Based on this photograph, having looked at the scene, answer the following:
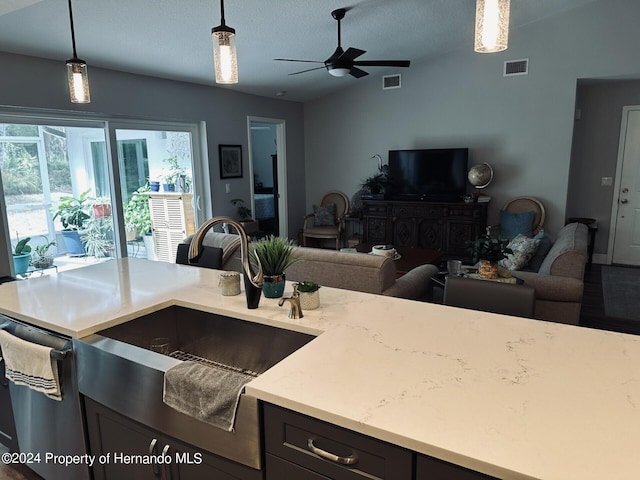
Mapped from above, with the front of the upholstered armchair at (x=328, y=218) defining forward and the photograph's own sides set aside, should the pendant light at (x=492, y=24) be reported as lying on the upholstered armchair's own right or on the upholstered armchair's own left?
on the upholstered armchair's own left

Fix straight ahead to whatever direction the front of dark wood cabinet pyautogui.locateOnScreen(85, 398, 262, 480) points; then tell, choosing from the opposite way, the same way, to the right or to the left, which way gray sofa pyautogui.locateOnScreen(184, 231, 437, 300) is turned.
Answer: the opposite way

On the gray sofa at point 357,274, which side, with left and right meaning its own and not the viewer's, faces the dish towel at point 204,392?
back

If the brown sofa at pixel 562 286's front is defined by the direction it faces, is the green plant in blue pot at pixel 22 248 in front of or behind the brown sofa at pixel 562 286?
in front

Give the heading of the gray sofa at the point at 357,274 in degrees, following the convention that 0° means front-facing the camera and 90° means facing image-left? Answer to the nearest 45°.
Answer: approximately 225°

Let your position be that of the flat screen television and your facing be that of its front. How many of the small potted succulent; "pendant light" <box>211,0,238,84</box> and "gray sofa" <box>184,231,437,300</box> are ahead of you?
3

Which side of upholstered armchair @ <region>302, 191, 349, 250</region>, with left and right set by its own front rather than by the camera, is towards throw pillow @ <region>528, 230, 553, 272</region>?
left

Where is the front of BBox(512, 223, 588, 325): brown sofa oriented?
to the viewer's left
